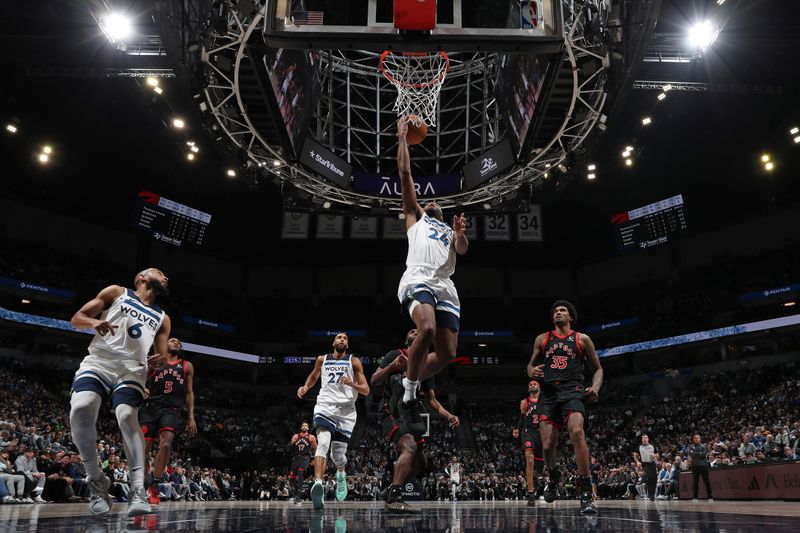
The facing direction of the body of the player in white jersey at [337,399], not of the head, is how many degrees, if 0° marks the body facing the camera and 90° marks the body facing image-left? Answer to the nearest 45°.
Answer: approximately 0°

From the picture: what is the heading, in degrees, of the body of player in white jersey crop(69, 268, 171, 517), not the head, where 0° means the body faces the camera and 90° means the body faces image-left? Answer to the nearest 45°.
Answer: approximately 315°

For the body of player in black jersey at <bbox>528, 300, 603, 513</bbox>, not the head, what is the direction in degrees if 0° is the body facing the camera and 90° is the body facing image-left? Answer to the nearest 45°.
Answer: approximately 0°

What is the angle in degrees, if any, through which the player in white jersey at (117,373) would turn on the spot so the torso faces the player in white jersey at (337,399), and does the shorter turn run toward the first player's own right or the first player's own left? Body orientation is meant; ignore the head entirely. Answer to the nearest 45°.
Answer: approximately 90° to the first player's own left

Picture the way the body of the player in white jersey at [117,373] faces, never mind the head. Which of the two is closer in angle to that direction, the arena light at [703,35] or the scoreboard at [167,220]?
the arena light
